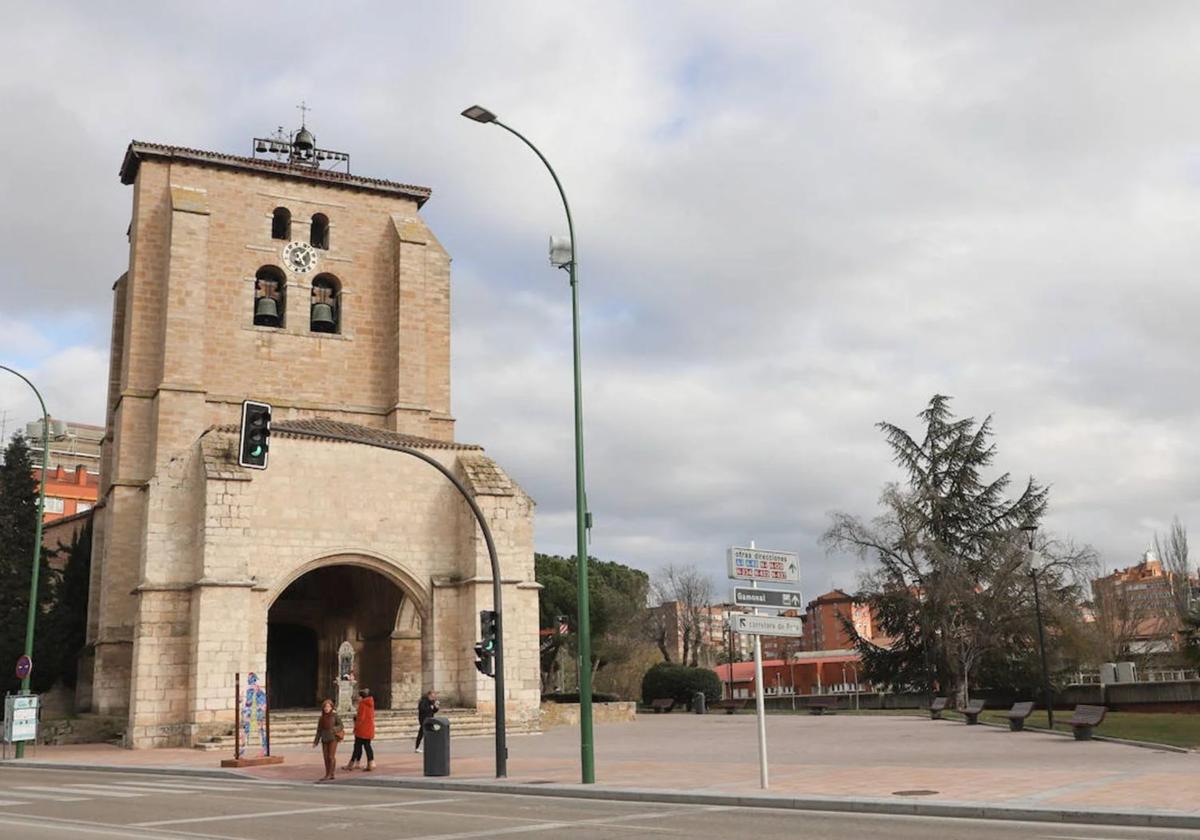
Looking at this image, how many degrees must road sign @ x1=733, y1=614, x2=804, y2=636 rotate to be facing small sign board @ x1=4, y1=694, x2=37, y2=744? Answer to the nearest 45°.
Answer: approximately 135° to its right

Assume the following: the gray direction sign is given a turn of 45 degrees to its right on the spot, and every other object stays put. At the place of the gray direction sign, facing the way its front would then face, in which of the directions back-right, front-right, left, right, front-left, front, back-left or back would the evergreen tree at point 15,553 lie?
right

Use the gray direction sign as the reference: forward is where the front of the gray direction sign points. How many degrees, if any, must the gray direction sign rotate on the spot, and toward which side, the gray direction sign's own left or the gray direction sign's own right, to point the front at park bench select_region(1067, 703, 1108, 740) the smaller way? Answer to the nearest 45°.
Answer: approximately 135° to the gray direction sign's own left

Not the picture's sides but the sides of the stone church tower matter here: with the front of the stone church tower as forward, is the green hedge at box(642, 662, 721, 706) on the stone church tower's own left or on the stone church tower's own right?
on the stone church tower's own left

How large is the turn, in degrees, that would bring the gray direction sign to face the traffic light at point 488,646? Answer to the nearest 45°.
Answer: approximately 135° to its right

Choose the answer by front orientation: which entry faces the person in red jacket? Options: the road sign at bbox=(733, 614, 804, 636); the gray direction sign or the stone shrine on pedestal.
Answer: the stone shrine on pedestal
